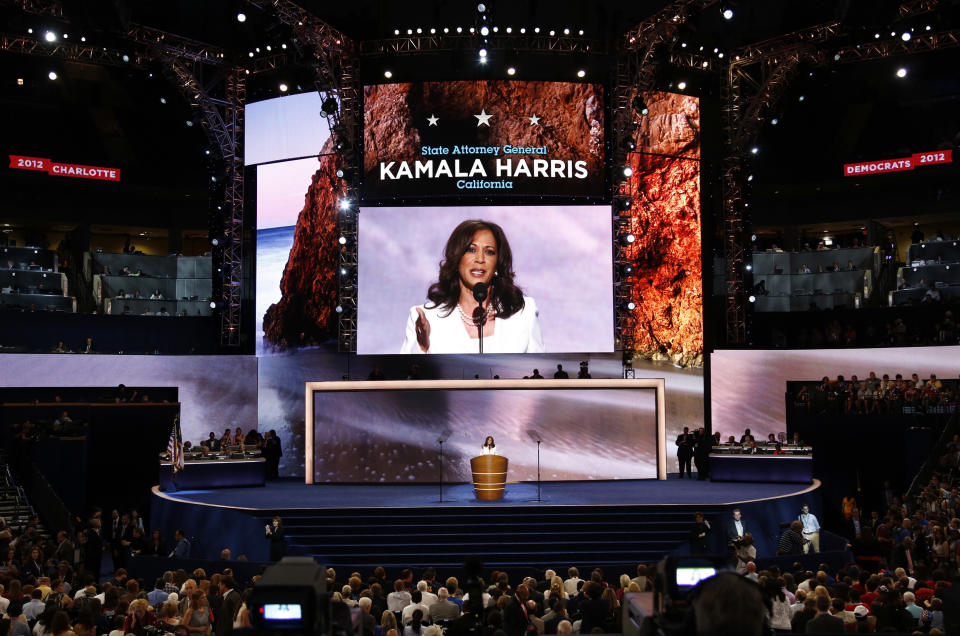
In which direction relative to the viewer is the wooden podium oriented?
toward the camera

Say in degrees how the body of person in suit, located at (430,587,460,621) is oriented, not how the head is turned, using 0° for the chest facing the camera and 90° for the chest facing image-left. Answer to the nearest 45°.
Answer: approximately 180°

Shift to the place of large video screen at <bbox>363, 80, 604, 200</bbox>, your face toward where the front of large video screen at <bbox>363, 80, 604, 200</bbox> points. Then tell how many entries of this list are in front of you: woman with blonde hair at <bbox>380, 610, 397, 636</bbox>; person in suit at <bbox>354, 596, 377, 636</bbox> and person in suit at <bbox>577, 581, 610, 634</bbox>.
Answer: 3

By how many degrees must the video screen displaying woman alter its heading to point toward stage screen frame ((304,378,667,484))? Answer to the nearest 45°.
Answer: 0° — it already faces it

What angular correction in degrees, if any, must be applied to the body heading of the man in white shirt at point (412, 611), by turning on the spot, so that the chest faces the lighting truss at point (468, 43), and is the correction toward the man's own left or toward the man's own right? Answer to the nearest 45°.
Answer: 0° — they already face it

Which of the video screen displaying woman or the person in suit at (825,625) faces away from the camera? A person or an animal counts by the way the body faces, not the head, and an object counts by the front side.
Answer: the person in suit

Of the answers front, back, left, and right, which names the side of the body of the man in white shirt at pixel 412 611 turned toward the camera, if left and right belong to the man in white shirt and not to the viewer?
back

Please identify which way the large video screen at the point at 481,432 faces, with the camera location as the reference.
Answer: facing the viewer

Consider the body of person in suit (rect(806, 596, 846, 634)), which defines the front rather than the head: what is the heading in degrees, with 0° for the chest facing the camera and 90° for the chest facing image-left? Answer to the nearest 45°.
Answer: approximately 180°

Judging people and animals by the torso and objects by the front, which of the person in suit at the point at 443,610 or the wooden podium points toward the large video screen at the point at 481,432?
the person in suit

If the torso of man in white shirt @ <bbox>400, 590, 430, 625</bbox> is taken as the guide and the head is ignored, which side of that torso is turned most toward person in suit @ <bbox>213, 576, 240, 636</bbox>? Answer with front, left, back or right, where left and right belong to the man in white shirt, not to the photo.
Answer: left
